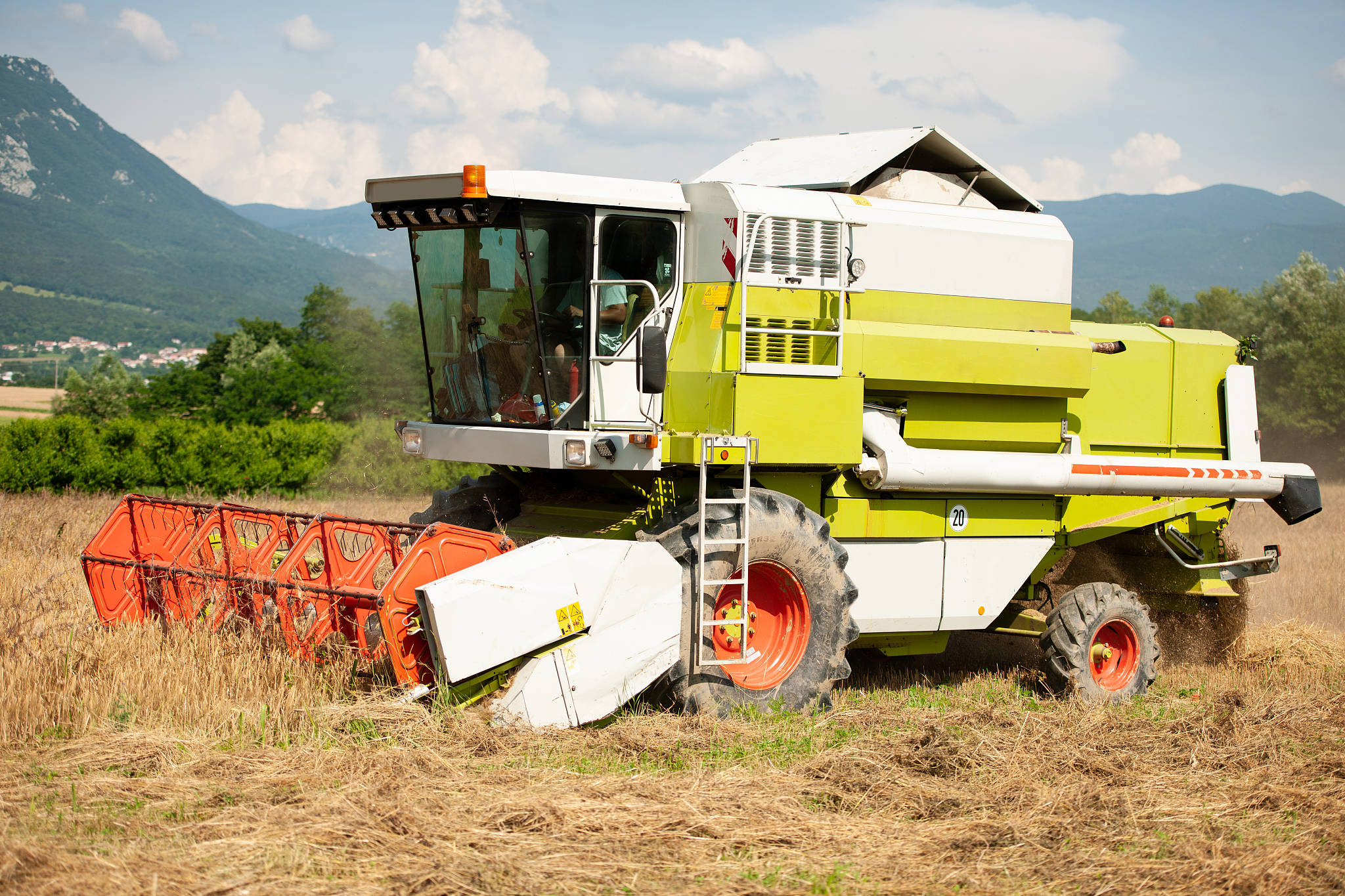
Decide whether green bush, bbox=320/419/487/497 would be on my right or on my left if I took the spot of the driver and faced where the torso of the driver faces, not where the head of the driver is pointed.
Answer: on my right

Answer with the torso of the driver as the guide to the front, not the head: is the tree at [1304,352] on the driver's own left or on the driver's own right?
on the driver's own right

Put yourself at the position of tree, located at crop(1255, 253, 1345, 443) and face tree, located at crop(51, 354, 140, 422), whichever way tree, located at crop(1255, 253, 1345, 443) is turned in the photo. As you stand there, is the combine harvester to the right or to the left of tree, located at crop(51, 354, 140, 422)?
left

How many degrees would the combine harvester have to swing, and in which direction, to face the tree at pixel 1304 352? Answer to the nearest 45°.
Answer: approximately 180°

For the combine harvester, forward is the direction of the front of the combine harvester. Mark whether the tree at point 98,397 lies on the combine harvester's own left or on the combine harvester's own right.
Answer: on the combine harvester's own right

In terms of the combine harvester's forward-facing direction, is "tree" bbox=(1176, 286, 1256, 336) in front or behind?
behind

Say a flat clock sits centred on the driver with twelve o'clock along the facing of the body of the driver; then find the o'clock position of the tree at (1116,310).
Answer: The tree is roughly at 4 o'clock from the driver.

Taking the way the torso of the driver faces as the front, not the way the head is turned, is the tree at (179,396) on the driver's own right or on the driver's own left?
on the driver's own right

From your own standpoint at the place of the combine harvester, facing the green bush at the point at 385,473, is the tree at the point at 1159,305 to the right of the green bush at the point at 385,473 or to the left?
right

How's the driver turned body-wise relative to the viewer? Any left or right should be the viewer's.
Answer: facing to the left of the viewer
